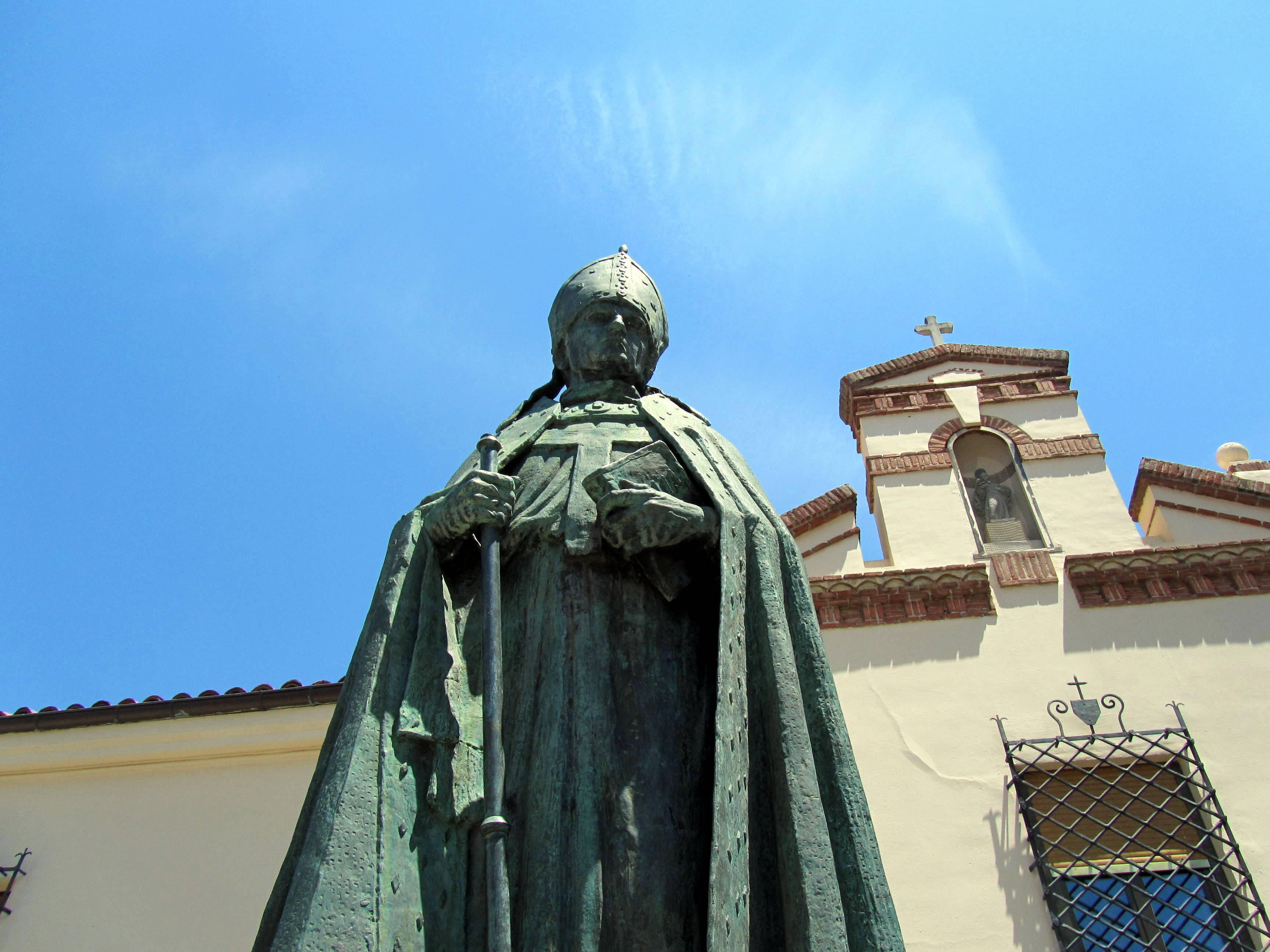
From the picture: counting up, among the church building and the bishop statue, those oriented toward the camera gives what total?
2

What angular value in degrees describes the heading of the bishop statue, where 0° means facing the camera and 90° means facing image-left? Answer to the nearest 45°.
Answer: approximately 0°

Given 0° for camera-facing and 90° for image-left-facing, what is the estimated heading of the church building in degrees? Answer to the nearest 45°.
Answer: approximately 0°
